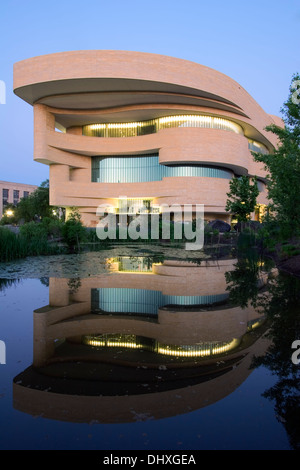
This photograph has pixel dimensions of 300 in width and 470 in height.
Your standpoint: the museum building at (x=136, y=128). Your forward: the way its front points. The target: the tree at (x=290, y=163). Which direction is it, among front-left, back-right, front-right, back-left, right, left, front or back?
front

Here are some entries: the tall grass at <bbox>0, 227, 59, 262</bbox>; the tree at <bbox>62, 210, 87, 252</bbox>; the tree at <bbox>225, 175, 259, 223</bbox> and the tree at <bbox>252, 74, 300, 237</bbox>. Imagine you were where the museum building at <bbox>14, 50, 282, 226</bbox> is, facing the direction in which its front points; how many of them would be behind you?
0

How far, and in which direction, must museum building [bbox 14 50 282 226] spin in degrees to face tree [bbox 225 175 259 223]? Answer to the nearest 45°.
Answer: approximately 45° to its left

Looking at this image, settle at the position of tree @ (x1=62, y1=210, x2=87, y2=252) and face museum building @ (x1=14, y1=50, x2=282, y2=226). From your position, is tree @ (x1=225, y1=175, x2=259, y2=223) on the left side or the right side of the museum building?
right

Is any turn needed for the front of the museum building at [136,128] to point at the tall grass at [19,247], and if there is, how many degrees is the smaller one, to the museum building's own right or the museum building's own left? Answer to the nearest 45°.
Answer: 0° — it already faces it

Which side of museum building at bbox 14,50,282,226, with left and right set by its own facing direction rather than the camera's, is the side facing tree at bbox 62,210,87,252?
front

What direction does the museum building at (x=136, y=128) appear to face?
toward the camera
